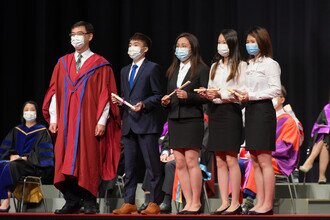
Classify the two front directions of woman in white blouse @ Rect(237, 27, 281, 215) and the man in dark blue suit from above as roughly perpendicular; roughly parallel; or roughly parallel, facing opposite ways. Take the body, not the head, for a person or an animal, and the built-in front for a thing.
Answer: roughly parallel

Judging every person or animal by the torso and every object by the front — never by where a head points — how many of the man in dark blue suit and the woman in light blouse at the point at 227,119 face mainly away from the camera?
0

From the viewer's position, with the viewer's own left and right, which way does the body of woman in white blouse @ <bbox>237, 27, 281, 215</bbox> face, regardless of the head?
facing the viewer and to the left of the viewer

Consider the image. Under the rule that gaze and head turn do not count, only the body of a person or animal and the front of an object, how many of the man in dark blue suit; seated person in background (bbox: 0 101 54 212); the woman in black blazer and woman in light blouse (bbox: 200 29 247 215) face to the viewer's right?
0

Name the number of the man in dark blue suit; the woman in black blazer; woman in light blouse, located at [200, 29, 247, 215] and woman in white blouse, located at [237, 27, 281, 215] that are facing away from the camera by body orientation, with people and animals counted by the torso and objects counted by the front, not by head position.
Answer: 0

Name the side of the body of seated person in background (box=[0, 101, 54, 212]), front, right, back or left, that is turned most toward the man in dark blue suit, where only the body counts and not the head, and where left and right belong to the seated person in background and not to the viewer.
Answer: left

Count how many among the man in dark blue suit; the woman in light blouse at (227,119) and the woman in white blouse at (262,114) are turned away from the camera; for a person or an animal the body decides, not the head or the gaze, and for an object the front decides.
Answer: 0

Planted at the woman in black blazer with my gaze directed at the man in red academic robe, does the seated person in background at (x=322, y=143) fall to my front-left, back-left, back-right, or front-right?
back-right

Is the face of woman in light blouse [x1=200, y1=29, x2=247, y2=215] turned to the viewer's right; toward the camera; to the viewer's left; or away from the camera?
toward the camera

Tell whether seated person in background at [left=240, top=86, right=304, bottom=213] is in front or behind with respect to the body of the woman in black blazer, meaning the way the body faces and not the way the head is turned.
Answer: behind

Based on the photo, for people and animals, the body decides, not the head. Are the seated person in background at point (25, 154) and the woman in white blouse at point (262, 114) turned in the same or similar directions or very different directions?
same or similar directions

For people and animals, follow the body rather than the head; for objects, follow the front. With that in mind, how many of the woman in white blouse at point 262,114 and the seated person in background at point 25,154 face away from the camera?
0

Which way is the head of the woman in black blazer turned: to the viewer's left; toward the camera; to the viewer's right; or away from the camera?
toward the camera

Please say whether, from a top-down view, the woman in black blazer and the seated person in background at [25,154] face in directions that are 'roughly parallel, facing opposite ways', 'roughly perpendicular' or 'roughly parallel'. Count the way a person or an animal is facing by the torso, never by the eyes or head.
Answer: roughly parallel

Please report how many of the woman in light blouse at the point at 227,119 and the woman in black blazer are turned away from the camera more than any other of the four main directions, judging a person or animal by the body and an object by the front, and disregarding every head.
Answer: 0
